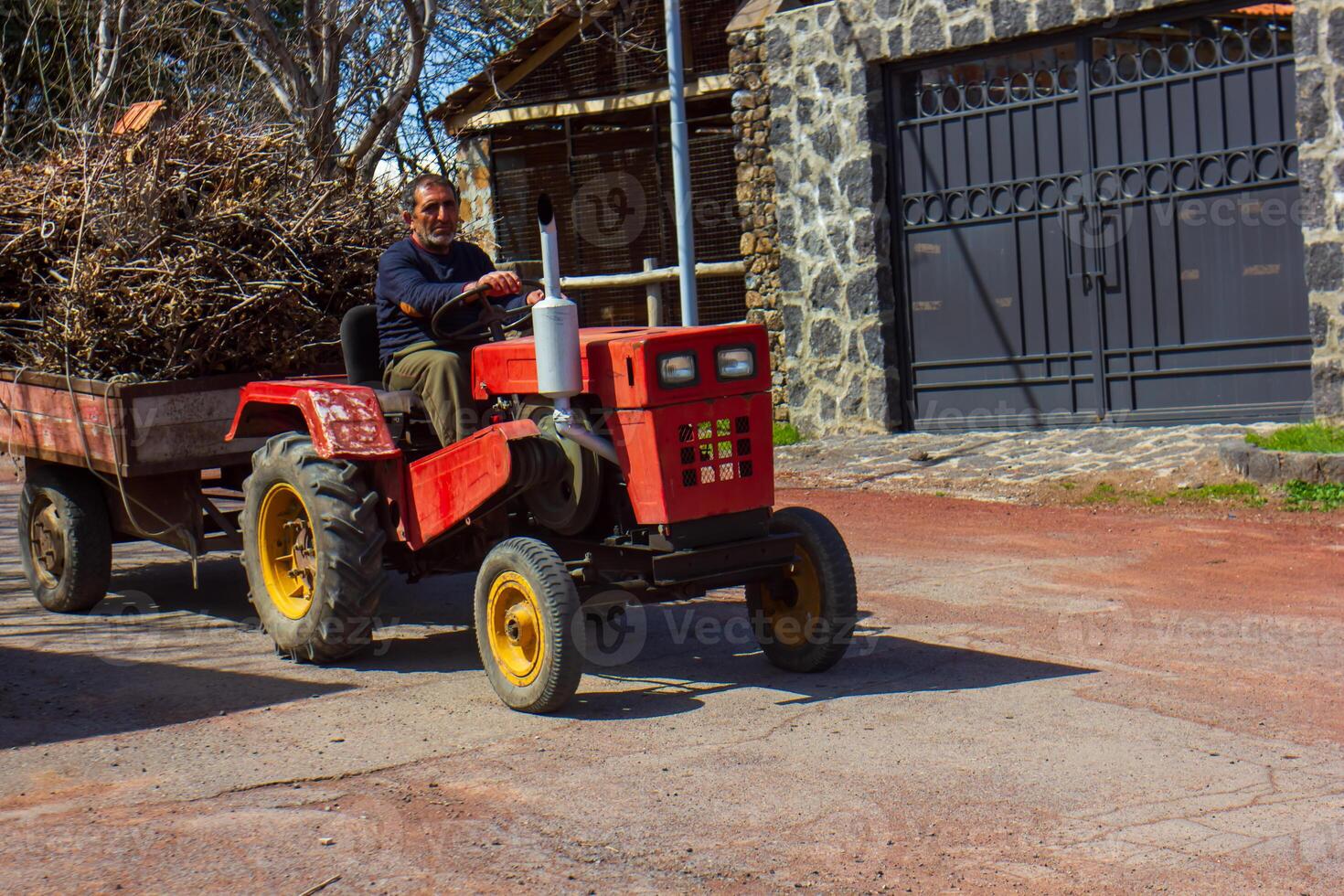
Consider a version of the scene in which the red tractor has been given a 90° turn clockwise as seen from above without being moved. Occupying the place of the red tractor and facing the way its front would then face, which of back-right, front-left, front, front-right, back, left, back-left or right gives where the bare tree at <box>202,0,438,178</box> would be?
back-right

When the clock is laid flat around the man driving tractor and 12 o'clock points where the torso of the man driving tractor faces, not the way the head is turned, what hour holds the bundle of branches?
The bundle of branches is roughly at 6 o'clock from the man driving tractor.

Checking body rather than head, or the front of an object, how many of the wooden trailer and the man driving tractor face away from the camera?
0

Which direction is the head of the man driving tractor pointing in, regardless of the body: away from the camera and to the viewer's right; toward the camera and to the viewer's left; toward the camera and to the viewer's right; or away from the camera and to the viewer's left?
toward the camera and to the viewer's right

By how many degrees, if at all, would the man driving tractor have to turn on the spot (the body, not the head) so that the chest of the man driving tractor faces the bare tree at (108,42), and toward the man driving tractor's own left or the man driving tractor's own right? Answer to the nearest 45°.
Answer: approximately 135° to the man driving tractor's own left

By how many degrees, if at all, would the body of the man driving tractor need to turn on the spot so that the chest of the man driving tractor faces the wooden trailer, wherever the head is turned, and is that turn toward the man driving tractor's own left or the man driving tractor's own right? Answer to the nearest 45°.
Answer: approximately 180°

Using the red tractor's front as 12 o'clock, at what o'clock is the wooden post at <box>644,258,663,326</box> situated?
The wooden post is roughly at 8 o'clock from the red tractor.

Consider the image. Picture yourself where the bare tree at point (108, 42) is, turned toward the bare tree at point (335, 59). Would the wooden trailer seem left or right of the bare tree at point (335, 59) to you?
right

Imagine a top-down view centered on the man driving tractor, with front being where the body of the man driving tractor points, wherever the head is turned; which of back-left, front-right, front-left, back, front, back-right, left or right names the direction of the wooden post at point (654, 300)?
back-left

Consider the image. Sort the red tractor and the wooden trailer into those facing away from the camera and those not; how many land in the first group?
0

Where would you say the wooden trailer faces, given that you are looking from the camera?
facing the viewer and to the right of the viewer
